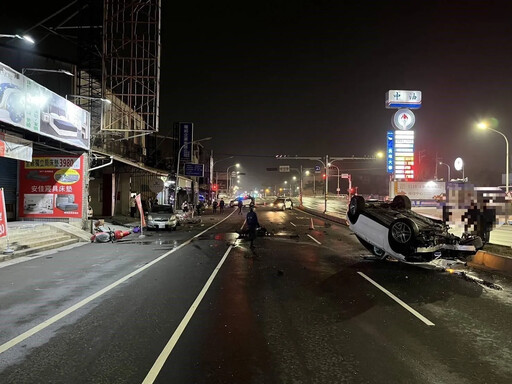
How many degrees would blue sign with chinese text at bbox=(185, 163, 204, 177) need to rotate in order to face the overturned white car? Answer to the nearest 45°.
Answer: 0° — it already faces it

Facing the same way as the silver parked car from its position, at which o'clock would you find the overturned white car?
The overturned white car is roughly at 11 o'clock from the silver parked car.

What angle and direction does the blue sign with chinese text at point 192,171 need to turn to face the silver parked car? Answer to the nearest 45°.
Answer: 0° — it already faces it

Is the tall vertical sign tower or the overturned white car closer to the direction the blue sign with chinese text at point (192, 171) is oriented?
the overturned white car

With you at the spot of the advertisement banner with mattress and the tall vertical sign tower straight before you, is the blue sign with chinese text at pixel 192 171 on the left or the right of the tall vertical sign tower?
left

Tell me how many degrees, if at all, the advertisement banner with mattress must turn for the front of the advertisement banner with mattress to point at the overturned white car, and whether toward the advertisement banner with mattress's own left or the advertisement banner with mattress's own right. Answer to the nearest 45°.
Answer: approximately 45° to the advertisement banner with mattress's own left

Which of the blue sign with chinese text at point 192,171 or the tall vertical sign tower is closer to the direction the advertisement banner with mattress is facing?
the tall vertical sign tower

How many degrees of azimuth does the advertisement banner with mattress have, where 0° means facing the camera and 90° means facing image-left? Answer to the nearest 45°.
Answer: approximately 0°
